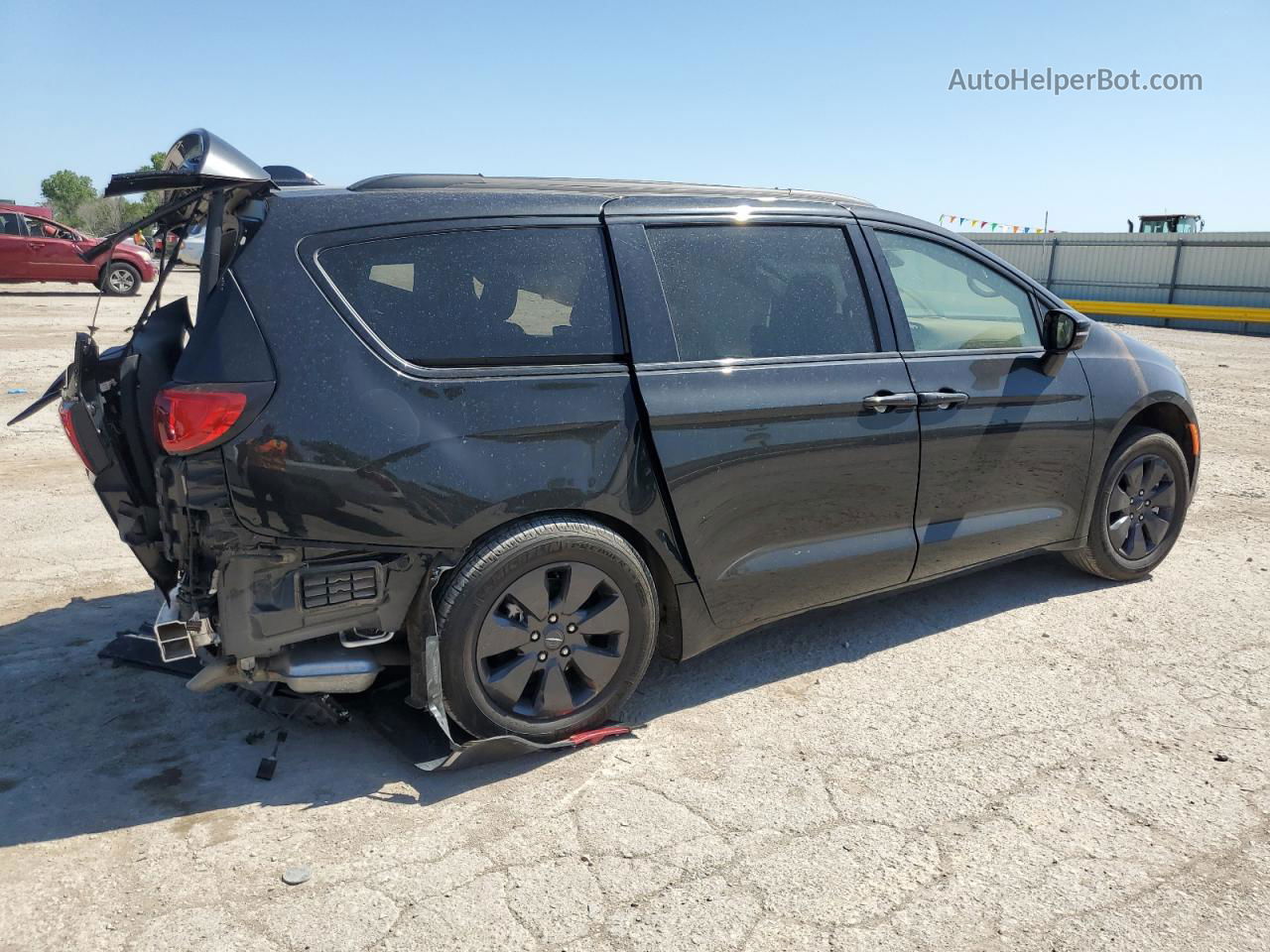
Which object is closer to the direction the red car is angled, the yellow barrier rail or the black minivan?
the yellow barrier rail

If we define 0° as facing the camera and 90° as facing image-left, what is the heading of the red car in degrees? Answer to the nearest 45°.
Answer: approximately 270°

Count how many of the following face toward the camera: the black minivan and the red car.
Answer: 0

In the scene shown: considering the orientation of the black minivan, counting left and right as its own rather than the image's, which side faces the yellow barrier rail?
front

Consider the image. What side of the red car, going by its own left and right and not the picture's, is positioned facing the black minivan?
right

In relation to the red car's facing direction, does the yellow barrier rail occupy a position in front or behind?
in front

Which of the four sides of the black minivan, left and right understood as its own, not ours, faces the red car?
left

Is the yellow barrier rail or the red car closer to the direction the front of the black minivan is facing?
the yellow barrier rail

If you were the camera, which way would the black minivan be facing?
facing away from the viewer and to the right of the viewer
